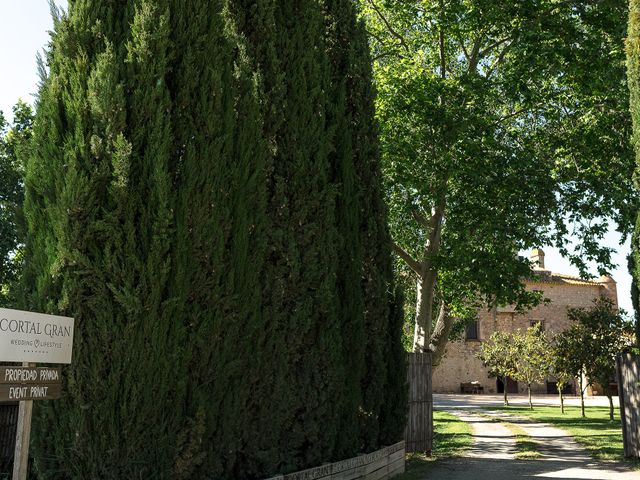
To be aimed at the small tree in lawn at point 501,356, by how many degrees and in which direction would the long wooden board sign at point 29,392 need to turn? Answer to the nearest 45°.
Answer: approximately 135° to its left

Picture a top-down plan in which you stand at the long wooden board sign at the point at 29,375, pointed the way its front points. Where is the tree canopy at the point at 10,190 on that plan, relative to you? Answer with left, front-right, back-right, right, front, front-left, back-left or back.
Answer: back

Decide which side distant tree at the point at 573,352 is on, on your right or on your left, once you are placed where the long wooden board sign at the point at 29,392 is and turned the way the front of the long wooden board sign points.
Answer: on your left

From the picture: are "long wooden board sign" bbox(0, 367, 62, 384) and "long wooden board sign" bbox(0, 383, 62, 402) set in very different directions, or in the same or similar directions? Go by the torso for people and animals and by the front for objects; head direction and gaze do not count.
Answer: same or similar directions

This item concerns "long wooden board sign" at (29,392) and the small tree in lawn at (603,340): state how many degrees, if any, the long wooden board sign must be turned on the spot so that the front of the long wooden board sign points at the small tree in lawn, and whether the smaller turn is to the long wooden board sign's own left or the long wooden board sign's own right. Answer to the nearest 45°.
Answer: approximately 135° to the long wooden board sign's own left

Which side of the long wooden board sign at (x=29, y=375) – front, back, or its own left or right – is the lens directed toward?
front
